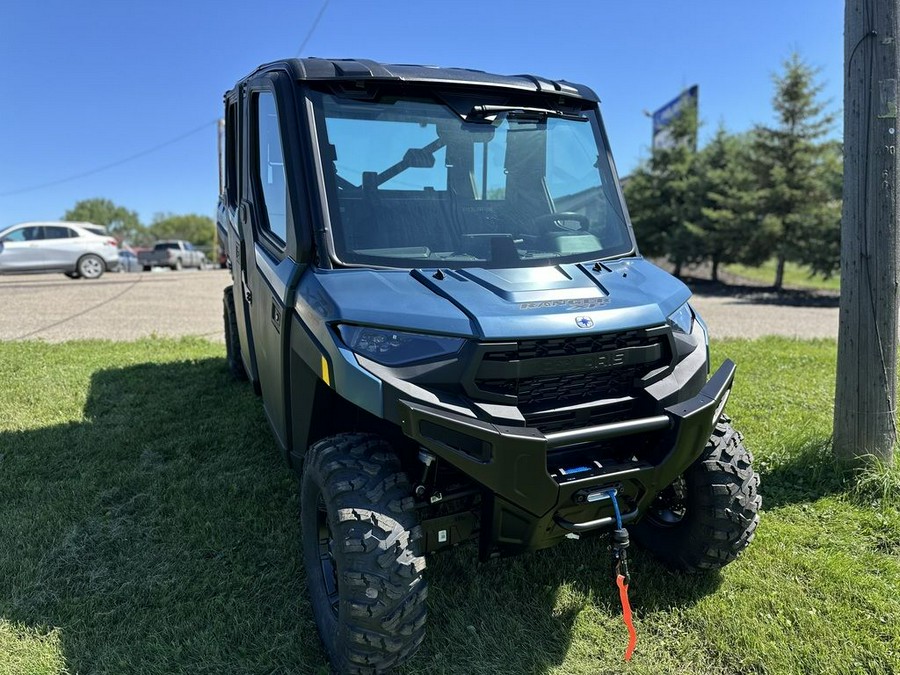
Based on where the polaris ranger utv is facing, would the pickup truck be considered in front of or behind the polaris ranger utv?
behind

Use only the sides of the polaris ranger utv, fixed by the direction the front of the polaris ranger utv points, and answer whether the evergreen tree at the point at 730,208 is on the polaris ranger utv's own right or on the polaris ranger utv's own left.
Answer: on the polaris ranger utv's own left

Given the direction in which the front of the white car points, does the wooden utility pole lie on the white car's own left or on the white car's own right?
on the white car's own left

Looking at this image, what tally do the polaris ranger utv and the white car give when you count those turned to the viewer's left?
1

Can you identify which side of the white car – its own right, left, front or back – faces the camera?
left

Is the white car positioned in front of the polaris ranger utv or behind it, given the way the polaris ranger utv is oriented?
behind

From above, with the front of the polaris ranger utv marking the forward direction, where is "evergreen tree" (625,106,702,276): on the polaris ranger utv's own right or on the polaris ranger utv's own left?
on the polaris ranger utv's own left

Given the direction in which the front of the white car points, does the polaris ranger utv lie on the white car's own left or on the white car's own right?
on the white car's own left

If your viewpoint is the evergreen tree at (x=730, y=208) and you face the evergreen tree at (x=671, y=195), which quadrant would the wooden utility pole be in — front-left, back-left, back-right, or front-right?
back-left

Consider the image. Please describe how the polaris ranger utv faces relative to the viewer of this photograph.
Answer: facing the viewer and to the right of the viewer

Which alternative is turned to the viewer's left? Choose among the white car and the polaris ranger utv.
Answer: the white car

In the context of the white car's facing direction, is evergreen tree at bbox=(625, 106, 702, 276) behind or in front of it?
behind

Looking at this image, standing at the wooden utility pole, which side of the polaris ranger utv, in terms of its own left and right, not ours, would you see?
left

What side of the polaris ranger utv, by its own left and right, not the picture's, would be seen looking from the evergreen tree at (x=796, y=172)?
left

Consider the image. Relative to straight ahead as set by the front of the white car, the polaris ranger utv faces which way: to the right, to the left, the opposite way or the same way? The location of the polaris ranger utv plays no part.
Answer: to the left

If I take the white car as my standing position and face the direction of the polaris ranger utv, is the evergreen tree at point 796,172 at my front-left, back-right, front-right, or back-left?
front-left
